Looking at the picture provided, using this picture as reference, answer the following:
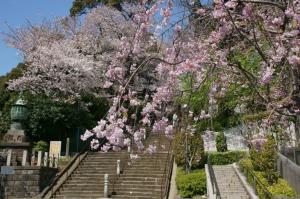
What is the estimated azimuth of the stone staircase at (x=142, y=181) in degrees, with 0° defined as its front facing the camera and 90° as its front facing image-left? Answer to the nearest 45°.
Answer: approximately 0°

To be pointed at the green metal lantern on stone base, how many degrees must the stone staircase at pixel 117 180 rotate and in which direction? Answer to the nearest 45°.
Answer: approximately 90° to its right

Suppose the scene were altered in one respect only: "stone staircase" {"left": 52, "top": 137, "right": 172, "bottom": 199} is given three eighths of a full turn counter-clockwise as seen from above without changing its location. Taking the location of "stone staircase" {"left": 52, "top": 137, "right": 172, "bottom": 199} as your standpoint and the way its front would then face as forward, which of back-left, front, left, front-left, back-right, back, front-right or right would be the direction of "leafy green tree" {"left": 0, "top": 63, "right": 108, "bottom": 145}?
left

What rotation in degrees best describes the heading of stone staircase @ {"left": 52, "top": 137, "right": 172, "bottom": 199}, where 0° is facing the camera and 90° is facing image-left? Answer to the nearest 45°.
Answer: approximately 0°

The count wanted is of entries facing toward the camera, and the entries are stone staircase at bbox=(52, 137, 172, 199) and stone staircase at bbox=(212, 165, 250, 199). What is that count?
2

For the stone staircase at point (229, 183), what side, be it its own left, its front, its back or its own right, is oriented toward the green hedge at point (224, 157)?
back

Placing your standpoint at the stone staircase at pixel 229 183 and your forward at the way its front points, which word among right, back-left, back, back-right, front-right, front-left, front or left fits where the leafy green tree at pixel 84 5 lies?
back-right
